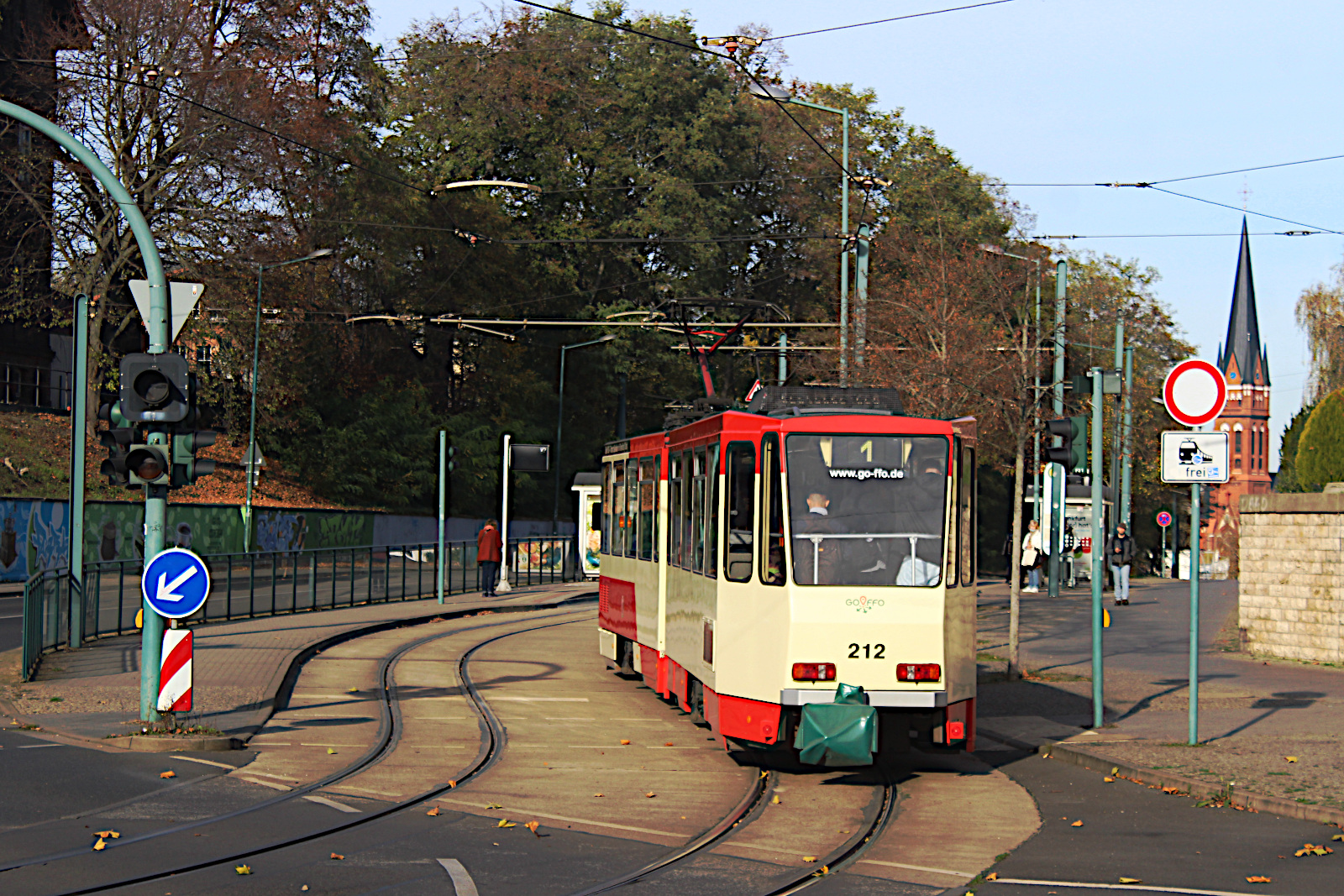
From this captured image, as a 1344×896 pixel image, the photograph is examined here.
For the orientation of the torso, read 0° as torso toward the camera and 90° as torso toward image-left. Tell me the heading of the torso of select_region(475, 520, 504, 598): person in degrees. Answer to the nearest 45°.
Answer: approximately 180°

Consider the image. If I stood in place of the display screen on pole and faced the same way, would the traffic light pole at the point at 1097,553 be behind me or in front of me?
in front

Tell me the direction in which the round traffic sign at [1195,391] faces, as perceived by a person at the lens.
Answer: facing the viewer

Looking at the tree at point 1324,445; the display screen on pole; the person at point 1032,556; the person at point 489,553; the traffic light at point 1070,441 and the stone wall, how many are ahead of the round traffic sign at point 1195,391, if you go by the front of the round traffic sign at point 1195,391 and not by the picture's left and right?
0

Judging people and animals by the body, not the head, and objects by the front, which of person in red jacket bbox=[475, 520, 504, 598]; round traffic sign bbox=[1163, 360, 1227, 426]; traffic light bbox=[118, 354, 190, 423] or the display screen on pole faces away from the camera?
the person in red jacket

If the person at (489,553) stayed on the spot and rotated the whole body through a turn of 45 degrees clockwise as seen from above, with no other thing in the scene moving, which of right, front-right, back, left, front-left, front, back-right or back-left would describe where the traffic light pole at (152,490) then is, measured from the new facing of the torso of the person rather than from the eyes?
back-right

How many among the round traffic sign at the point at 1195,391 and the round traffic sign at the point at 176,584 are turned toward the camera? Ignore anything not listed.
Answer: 2

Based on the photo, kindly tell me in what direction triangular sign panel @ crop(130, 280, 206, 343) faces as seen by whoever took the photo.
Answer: facing away from the viewer

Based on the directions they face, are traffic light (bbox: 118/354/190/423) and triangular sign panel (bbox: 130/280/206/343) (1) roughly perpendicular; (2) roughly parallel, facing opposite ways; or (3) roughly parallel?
roughly parallel, facing opposite ways

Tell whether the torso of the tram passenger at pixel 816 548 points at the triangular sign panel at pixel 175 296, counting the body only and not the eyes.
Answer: no

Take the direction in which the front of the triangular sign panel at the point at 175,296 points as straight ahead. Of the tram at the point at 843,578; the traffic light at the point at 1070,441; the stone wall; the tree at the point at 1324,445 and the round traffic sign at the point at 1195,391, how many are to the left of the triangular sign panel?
0

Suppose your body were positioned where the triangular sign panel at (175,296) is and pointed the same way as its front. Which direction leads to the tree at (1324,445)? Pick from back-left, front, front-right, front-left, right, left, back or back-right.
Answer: front-right

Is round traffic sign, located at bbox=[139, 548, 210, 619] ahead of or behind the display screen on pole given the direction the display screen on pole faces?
ahead

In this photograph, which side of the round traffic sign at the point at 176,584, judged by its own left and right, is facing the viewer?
front
